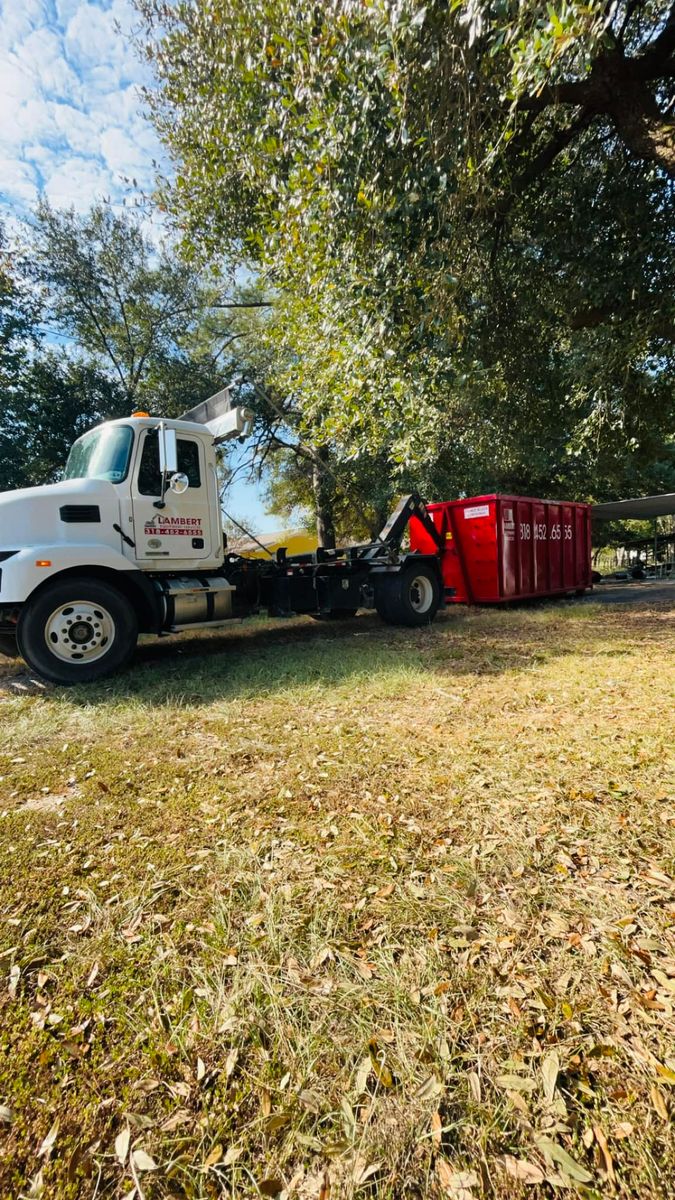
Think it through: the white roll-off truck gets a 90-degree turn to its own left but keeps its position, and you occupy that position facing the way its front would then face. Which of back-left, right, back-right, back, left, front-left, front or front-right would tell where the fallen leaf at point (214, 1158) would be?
front-right

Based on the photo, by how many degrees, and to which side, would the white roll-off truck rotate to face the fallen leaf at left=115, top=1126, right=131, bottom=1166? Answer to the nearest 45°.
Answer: approximately 45° to its left

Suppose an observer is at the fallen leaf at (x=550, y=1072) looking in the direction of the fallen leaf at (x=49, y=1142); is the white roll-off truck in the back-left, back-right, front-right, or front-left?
front-right

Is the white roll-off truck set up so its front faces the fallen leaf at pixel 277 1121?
no

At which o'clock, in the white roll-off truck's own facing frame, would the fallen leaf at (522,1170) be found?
The fallen leaf is roughly at 10 o'clock from the white roll-off truck.

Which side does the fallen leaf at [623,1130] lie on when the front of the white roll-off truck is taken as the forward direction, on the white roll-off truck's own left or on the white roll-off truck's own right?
on the white roll-off truck's own left

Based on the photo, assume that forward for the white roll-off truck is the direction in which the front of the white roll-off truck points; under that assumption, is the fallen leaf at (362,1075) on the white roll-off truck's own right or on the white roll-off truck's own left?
on the white roll-off truck's own left

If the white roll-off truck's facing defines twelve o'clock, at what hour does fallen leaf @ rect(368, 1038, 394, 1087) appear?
The fallen leaf is roughly at 10 o'clock from the white roll-off truck.

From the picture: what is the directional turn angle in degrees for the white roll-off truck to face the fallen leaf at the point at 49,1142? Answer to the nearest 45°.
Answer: approximately 45° to its left

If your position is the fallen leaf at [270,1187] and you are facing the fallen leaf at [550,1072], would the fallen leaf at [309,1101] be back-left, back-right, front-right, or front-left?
front-left

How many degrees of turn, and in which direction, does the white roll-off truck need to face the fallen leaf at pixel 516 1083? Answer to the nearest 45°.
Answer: approximately 45° to its left

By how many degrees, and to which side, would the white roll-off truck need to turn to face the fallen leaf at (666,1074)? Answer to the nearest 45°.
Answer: approximately 45° to its left

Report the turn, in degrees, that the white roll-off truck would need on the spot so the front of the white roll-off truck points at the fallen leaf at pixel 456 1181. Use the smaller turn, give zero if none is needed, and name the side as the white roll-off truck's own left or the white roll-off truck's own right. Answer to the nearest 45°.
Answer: approximately 45° to the white roll-off truck's own left

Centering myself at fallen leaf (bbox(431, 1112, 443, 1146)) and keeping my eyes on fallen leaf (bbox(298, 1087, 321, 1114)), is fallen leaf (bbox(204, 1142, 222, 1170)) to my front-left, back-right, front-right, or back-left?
front-left

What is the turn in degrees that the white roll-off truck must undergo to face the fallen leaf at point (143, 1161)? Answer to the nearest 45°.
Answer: approximately 45° to its left

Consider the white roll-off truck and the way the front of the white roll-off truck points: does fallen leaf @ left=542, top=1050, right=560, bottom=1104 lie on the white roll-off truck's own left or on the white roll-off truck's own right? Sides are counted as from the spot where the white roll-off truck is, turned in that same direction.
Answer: on the white roll-off truck's own left

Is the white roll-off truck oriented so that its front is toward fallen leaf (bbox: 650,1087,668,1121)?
no

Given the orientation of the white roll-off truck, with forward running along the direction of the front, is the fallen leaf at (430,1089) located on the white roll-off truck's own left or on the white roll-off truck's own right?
on the white roll-off truck's own left

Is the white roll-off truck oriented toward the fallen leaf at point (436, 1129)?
no
